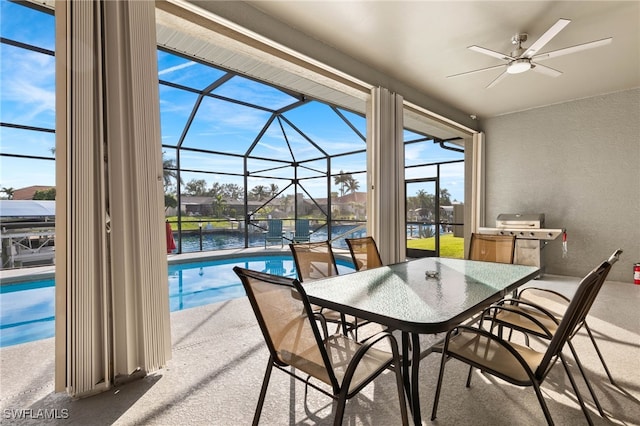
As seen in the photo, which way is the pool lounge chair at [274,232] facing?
toward the camera

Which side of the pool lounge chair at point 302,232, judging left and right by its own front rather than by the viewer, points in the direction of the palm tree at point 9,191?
right

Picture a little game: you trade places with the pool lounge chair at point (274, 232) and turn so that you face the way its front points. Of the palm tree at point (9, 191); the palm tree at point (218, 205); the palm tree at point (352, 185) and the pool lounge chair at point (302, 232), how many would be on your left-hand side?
2

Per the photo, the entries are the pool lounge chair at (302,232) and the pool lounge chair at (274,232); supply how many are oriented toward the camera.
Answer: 2

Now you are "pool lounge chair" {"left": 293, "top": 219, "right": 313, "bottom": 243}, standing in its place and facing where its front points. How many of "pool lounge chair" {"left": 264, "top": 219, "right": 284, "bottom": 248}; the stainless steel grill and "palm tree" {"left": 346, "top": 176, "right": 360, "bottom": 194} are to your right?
1

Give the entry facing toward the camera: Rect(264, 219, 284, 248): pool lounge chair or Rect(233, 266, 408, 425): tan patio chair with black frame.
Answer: the pool lounge chair

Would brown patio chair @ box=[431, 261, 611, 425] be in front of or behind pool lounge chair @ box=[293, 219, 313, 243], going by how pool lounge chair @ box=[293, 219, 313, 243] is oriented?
in front

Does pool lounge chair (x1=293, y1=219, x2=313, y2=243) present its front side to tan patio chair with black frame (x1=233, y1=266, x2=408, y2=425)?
yes

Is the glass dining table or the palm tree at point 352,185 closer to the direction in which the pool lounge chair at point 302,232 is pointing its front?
the glass dining table

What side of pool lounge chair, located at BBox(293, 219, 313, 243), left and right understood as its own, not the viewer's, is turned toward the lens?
front

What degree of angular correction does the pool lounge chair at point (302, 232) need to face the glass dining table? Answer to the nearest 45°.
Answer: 0° — it already faces it

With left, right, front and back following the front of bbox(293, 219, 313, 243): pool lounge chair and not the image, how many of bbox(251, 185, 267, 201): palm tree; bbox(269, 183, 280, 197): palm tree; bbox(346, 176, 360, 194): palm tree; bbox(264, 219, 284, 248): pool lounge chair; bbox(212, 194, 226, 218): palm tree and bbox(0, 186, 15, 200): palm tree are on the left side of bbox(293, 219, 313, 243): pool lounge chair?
1

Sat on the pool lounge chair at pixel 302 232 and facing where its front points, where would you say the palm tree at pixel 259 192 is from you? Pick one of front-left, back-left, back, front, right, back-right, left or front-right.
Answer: back-right

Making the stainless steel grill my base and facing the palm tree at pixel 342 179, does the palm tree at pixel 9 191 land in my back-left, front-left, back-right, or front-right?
front-left

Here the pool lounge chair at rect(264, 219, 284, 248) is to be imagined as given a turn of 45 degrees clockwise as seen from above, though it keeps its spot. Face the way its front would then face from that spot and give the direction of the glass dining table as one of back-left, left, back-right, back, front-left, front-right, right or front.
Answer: front-left

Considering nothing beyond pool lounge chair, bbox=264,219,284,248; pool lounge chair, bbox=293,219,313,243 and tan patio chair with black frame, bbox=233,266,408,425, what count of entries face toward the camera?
2

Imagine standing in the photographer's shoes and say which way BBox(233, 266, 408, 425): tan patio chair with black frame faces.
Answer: facing away from the viewer and to the right of the viewer

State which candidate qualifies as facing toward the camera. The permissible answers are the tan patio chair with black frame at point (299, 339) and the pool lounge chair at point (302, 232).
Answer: the pool lounge chair
